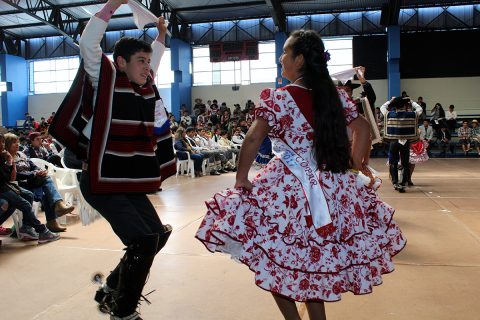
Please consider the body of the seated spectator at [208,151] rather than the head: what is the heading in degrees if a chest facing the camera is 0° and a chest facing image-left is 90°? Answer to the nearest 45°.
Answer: approximately 270°

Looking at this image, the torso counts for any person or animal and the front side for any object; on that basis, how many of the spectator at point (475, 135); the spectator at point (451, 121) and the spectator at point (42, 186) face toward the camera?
2

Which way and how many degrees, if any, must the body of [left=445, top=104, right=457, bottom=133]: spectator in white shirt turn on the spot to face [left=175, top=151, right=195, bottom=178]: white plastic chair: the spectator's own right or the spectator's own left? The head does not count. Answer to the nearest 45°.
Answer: approximately 45° to the spectator's own right

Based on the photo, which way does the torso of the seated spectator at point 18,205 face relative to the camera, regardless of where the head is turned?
to the viewer's right

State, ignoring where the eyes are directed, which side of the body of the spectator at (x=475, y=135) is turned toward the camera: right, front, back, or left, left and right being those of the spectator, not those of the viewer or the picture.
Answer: front

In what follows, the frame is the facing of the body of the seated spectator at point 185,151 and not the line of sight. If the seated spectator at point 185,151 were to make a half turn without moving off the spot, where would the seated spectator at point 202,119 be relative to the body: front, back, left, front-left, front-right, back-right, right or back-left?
right

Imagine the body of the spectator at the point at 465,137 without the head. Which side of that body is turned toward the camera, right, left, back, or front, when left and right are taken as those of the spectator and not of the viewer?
front

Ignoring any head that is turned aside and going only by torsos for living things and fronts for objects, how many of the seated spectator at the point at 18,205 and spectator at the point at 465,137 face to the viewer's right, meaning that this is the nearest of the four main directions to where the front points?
1

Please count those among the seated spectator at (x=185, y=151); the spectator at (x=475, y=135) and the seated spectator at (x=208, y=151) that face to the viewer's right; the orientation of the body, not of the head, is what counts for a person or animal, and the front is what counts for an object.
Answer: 2
